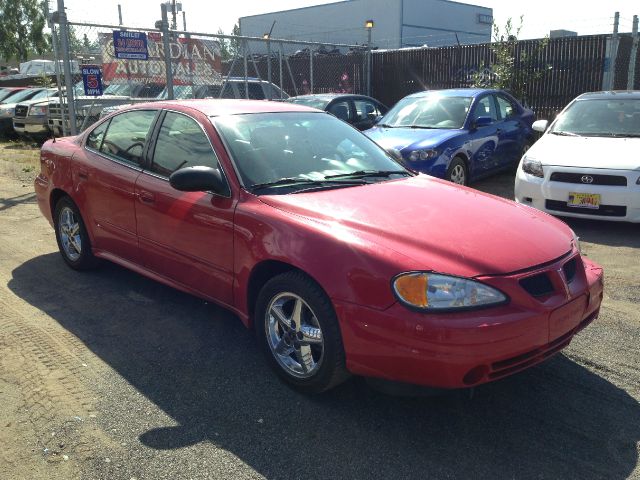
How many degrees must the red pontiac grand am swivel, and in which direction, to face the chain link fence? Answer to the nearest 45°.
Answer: approximately 135° to its left

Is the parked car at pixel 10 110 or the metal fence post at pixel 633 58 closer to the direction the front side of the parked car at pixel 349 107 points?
the parked car

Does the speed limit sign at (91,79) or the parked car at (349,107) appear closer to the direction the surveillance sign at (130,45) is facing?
the parked car

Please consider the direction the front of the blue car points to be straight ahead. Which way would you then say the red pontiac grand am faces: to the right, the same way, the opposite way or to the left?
to the left

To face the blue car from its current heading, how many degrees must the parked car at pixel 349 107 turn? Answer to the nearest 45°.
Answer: approximately 90° to its left

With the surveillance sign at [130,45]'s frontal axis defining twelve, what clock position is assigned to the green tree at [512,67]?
The green tree is roughly at 9 o'clock from the surveillance sign.

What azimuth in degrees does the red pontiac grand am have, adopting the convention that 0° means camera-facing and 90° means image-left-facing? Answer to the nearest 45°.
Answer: approximately 315°

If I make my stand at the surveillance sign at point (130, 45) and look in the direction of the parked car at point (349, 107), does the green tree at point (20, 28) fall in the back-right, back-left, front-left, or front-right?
back-left
